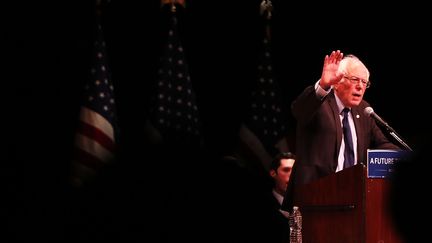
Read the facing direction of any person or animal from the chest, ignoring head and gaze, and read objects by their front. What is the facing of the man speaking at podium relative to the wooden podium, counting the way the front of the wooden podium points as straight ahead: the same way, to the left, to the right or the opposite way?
the same way

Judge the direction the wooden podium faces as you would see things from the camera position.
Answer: facing the viewer and to the right of the viewer

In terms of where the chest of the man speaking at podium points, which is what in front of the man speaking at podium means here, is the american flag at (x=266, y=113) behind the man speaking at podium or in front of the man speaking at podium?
behind

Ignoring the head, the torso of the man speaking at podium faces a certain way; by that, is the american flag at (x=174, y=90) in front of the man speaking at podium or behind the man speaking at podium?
behind

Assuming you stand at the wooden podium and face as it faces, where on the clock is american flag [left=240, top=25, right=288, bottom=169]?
The american flag is roughly at 7 o'clock from the wooden podium.

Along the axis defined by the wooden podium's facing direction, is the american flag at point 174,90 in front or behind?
behind

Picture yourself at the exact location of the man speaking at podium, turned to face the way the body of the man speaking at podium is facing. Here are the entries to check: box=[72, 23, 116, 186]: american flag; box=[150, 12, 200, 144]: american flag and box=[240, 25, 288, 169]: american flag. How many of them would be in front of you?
0

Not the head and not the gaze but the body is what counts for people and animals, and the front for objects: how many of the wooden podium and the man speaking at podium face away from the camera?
0
